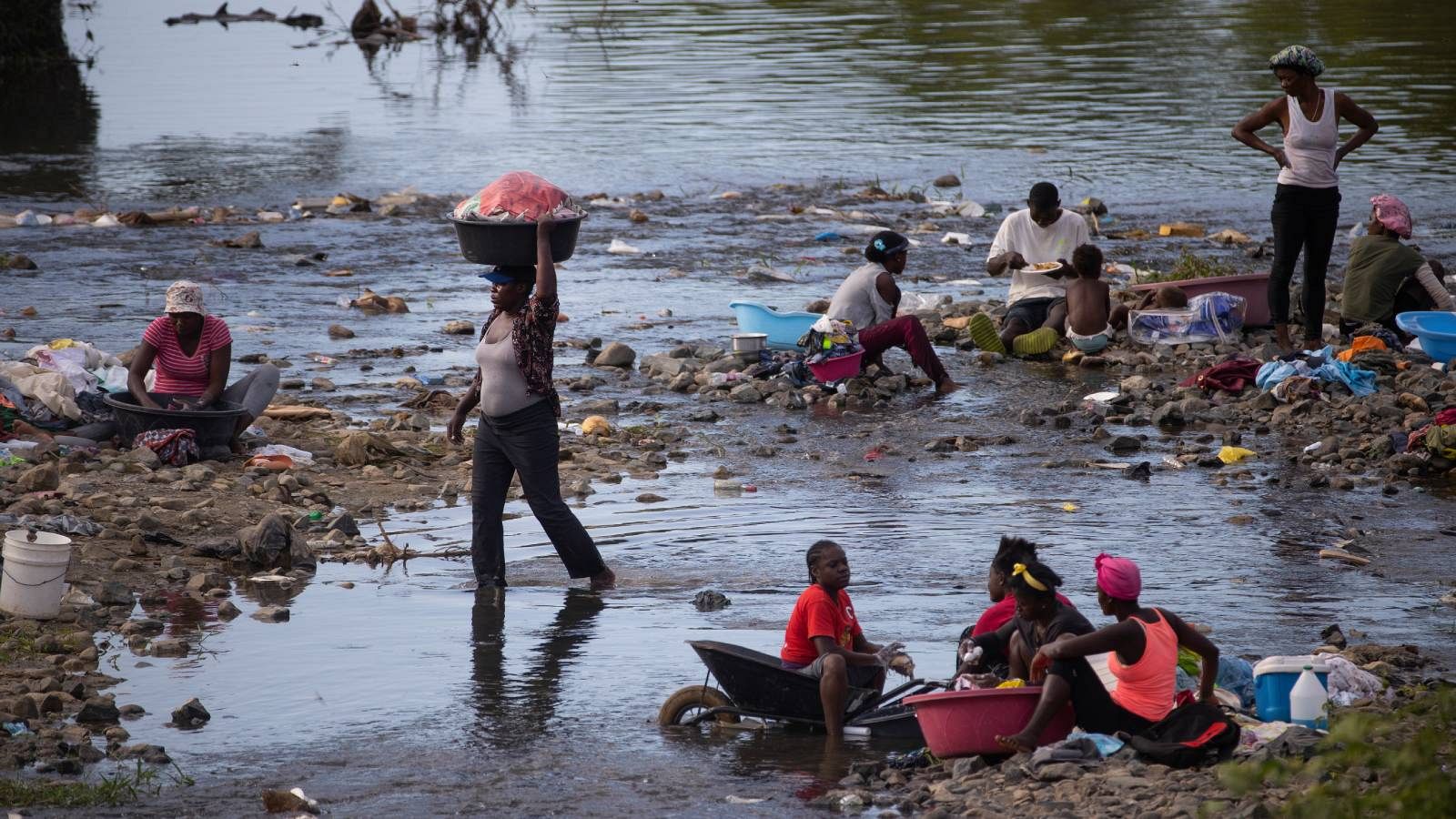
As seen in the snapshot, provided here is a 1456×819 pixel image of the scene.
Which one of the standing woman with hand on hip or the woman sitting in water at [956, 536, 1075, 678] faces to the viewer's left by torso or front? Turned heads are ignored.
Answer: the woman sitting in water

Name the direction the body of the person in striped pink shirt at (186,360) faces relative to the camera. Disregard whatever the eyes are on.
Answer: toward the camera

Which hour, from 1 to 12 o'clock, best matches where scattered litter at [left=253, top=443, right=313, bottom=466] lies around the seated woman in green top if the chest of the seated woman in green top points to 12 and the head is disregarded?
The scattered litter is roughly at 6 o'clock from the seated woman in green top.

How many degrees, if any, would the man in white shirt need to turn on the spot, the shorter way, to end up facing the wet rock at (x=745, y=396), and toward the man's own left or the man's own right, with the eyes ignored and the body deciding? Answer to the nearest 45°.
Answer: approximately 45° to the man's own right

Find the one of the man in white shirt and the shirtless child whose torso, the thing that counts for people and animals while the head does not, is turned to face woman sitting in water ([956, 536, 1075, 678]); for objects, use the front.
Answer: the man in white shirt

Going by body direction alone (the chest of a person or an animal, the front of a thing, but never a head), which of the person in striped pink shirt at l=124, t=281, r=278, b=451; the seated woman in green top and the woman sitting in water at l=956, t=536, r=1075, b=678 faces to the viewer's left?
the woman sitting in water at l=956, t=536, r=1075, b=678

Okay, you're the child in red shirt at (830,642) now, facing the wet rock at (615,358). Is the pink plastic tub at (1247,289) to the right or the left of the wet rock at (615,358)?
right

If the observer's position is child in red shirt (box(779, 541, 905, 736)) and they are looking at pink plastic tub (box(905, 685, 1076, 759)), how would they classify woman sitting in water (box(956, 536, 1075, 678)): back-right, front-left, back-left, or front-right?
front-left

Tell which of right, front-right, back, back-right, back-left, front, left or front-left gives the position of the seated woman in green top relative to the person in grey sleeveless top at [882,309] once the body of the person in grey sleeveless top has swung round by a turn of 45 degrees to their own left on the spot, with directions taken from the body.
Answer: front-right

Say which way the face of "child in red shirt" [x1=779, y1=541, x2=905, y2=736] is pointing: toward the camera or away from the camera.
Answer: toward the camera

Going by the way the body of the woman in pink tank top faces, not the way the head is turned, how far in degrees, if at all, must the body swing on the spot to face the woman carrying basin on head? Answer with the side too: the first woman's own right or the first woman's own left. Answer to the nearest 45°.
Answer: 0° — they already face them

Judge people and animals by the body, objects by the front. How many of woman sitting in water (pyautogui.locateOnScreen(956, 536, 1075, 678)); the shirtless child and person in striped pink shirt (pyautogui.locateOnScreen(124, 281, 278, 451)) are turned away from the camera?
1

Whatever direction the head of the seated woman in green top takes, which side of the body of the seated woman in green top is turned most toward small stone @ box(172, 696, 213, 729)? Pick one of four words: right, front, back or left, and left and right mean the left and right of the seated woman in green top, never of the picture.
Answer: back

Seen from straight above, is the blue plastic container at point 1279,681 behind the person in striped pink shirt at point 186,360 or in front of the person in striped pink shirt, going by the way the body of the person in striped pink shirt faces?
in front
